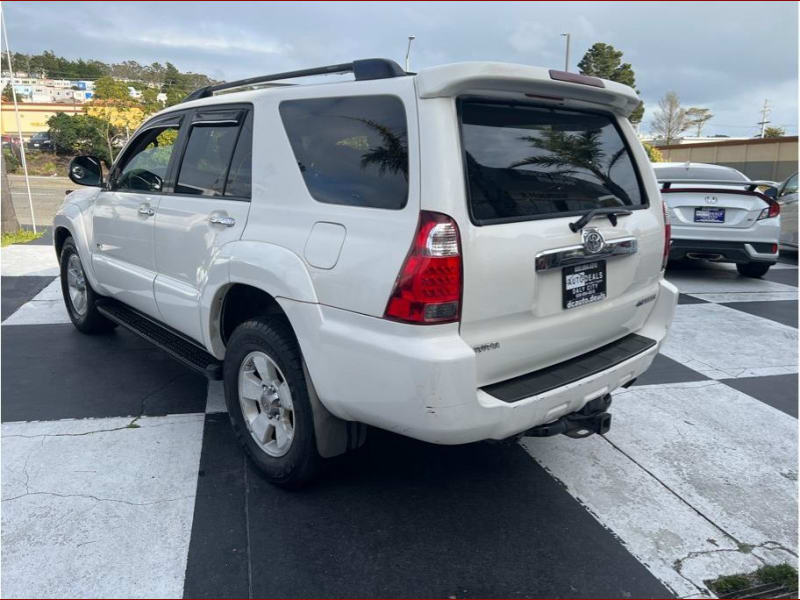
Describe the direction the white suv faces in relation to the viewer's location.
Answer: facing away from the viewer and to the left of the viewer

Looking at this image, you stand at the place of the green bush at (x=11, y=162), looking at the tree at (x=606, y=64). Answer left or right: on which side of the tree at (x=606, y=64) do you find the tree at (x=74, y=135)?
left

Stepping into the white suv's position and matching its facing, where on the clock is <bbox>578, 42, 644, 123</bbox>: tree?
The tree is roughly at 2 o'clock from the white suv.

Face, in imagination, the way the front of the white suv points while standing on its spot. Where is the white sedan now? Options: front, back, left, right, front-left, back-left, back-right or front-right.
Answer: right

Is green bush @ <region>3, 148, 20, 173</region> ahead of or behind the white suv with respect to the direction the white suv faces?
ahead

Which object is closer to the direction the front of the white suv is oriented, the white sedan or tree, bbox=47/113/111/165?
the tree

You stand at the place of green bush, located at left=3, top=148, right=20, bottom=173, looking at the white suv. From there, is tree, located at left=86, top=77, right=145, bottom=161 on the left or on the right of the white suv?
left

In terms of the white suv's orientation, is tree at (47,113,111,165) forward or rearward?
forward

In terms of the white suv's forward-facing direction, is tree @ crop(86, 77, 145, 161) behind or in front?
in front

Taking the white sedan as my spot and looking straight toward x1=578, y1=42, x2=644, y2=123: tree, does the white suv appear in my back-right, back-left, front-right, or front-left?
back-left

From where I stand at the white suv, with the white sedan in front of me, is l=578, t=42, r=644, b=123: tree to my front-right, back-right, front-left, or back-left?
front-left

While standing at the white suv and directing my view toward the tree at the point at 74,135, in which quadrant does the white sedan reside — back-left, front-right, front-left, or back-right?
front-right
